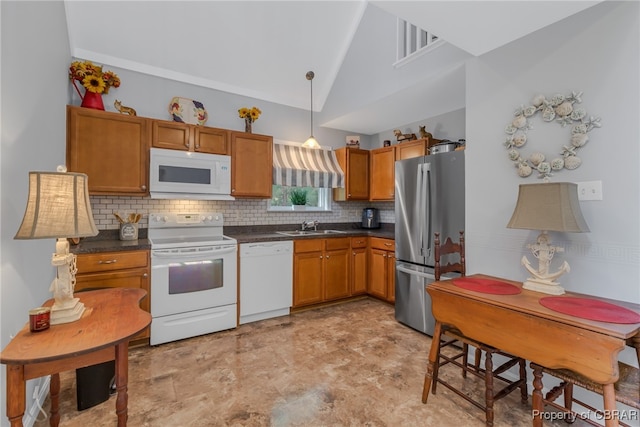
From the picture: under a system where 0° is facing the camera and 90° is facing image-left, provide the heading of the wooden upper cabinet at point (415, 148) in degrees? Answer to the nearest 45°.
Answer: approximately 45°

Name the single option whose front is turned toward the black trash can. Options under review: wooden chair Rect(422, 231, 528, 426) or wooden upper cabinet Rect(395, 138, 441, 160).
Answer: the wooden upper cabinet

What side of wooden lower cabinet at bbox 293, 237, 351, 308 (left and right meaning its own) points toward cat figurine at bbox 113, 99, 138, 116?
right

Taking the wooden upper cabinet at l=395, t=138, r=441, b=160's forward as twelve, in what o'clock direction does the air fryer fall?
The air fryer is roughly at 3 o'clock from the wooden upper cabinet.

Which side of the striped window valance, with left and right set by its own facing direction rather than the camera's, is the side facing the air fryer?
left

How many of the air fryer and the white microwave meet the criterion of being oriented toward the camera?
2

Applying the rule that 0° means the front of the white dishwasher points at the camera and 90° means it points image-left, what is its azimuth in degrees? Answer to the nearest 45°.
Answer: approximately 315°

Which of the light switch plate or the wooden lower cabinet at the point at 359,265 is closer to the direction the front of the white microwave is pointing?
the light switch plate

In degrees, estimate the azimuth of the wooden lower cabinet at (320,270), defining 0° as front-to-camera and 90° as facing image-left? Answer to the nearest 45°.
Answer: approximately 315°
